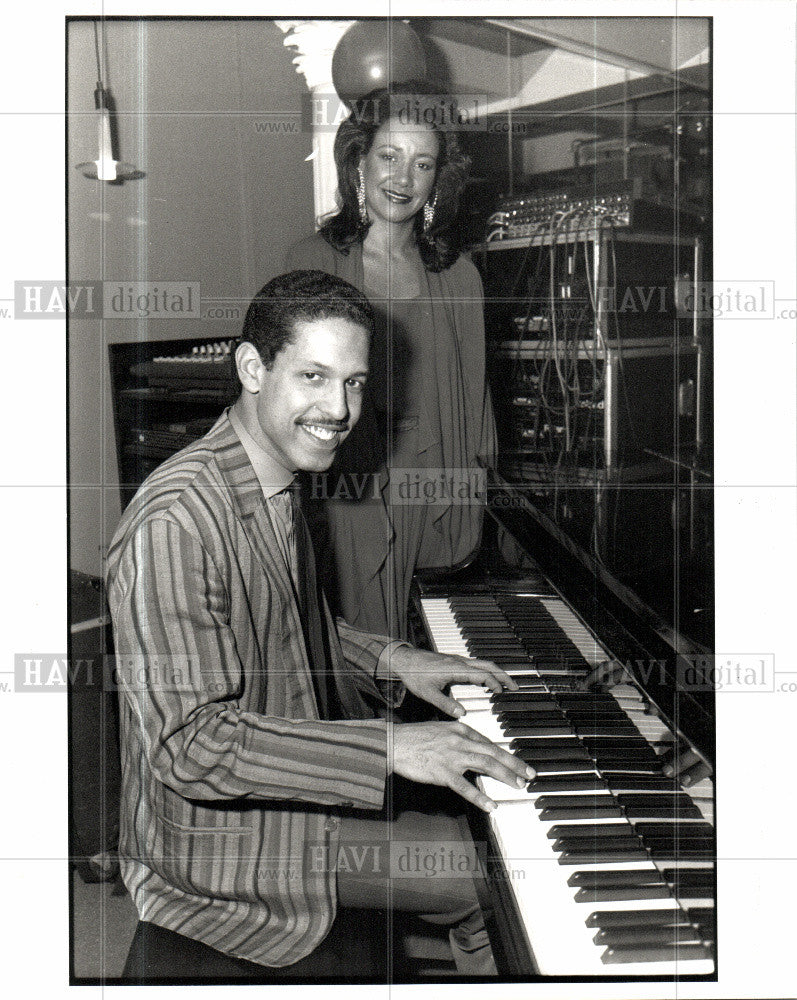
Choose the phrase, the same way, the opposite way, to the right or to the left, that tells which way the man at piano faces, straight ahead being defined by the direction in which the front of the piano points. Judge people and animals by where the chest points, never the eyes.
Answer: the opposite way

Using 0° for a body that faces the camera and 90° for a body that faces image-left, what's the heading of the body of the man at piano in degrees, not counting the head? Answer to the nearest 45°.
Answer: approximately 270°

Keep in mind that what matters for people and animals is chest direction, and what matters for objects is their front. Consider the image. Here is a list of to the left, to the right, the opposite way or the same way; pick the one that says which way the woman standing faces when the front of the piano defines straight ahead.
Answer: to the left

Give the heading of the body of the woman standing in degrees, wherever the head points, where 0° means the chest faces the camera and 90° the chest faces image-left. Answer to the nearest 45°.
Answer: approximately 0°

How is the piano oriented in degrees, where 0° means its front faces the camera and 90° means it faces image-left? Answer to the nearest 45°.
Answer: approximately 90°
